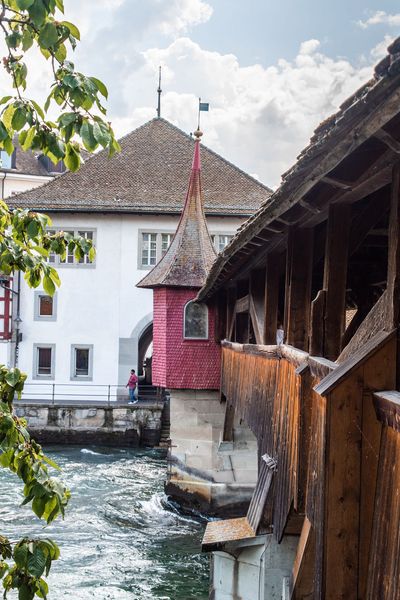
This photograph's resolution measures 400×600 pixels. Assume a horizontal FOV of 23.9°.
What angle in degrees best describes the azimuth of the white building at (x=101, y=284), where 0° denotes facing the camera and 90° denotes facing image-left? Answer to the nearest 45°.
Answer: approximately 0°

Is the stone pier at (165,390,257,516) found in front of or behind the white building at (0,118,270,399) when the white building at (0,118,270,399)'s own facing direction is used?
in front
